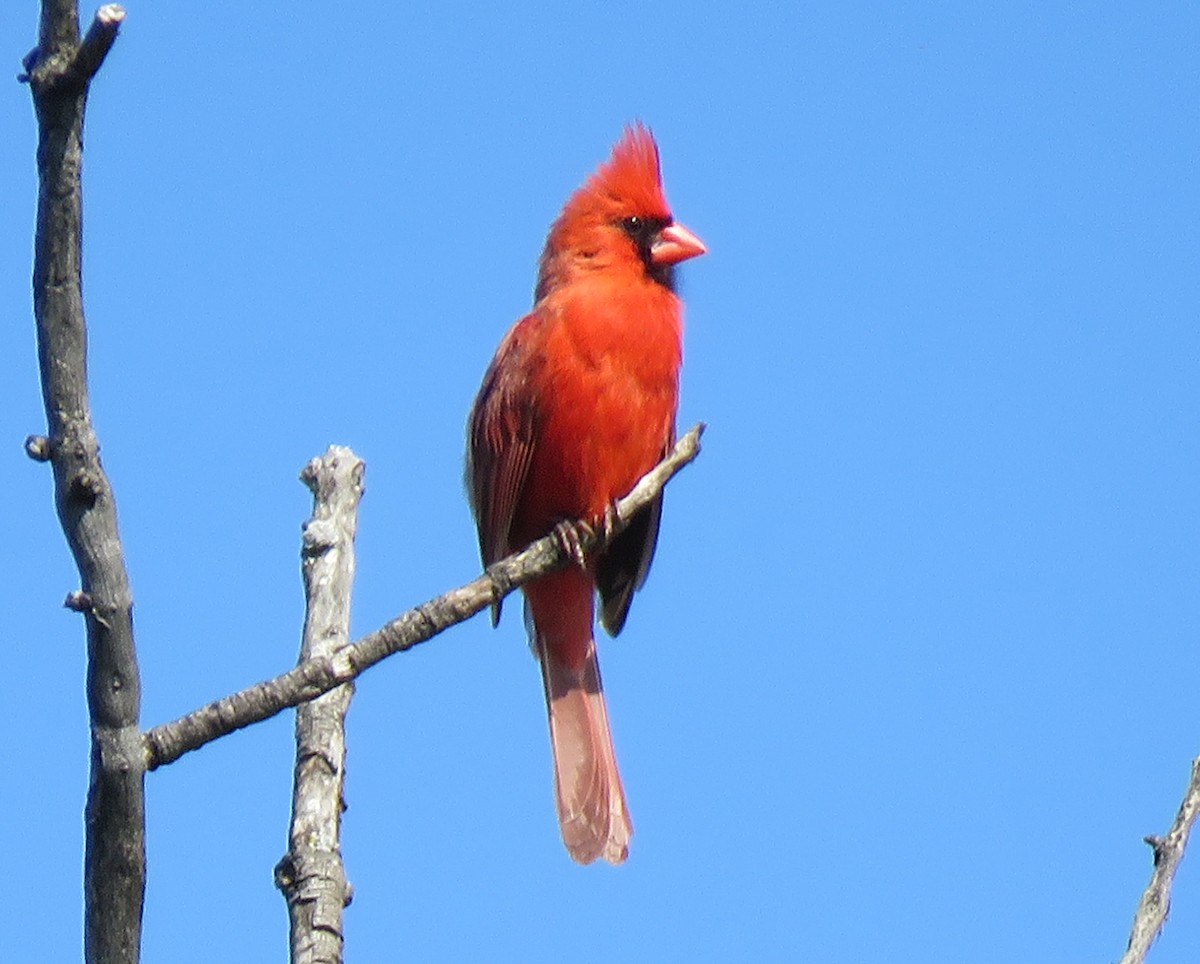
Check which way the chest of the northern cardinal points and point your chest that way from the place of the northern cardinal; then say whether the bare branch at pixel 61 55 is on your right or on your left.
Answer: on your right

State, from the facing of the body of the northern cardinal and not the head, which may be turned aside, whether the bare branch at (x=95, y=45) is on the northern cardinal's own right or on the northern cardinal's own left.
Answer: on the northern cardinal's own right
